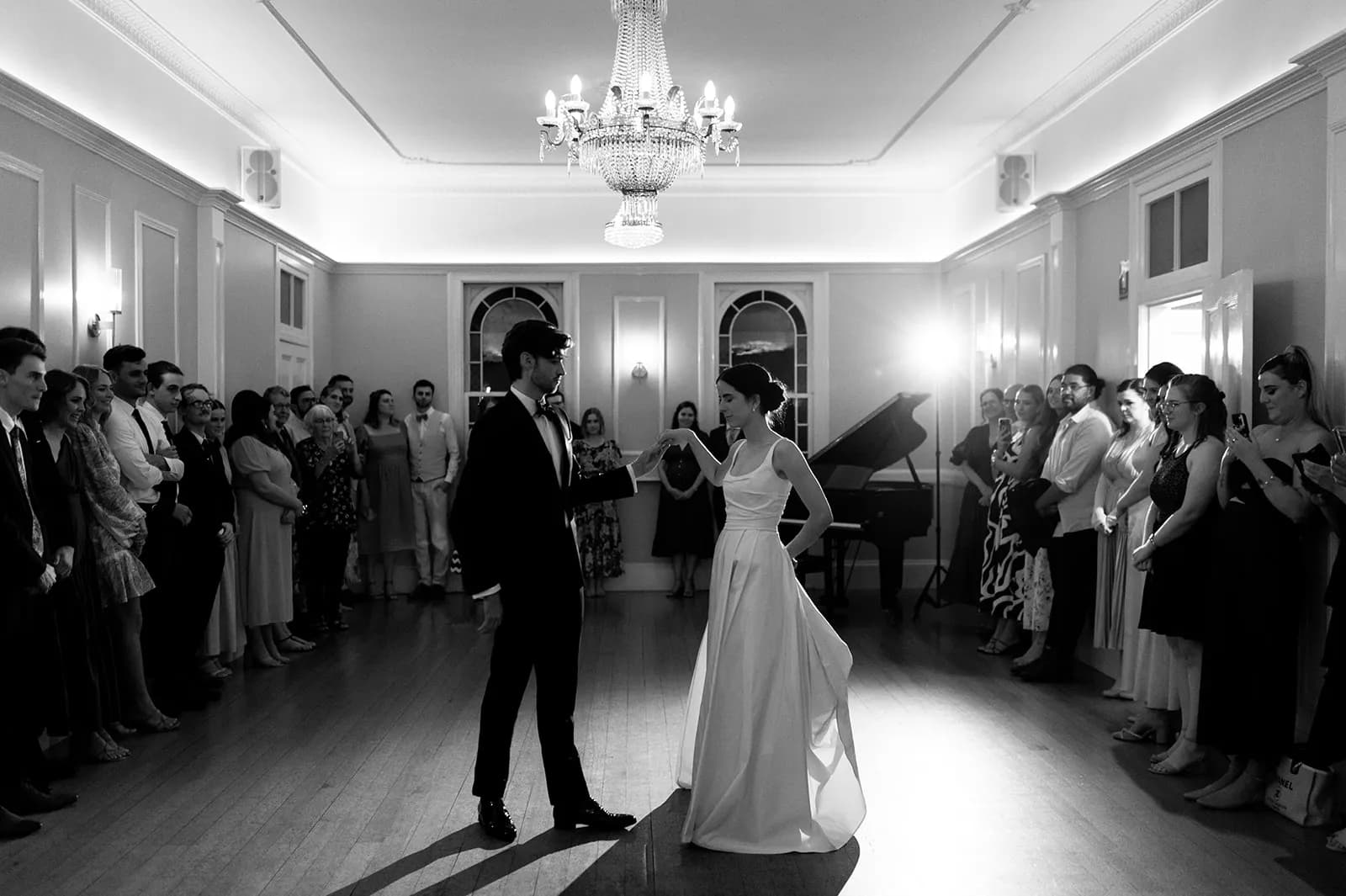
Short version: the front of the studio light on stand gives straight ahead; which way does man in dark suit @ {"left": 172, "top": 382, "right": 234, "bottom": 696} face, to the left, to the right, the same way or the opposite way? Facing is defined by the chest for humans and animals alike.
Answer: to the left

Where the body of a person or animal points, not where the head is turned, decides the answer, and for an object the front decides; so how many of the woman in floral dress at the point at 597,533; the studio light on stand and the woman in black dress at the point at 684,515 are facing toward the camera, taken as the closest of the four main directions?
3

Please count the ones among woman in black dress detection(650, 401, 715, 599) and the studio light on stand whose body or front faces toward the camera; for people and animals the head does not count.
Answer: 2

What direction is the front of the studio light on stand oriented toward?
toward the camera

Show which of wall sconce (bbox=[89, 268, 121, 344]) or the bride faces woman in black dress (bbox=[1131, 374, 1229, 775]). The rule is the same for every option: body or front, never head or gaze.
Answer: the wall sconce

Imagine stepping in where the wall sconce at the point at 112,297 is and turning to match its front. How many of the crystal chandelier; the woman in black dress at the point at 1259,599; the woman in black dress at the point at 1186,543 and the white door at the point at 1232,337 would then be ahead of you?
4

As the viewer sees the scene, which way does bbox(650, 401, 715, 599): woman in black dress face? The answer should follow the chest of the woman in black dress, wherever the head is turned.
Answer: toward the camera

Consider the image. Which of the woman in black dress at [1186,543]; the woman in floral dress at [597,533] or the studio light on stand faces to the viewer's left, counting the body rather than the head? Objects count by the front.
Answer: the woman in black dress

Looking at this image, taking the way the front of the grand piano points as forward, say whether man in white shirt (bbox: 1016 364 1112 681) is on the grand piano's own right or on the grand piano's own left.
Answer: on the grand piano's own left

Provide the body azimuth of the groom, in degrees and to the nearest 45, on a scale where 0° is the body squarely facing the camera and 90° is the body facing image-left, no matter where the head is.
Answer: approximately 315°

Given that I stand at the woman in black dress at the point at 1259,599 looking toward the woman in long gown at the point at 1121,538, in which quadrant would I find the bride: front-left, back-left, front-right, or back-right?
back-left

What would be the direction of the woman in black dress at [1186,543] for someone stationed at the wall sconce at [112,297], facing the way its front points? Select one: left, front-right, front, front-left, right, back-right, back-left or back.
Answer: front

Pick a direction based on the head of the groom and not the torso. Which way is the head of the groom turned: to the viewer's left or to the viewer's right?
to the viewer's right

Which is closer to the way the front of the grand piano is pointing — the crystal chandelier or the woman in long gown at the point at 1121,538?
the crystal chandelier

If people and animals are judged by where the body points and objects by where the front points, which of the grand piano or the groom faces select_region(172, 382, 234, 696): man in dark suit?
the grand piano

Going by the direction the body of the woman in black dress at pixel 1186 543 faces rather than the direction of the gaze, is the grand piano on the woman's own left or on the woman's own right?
on the woman's own right
